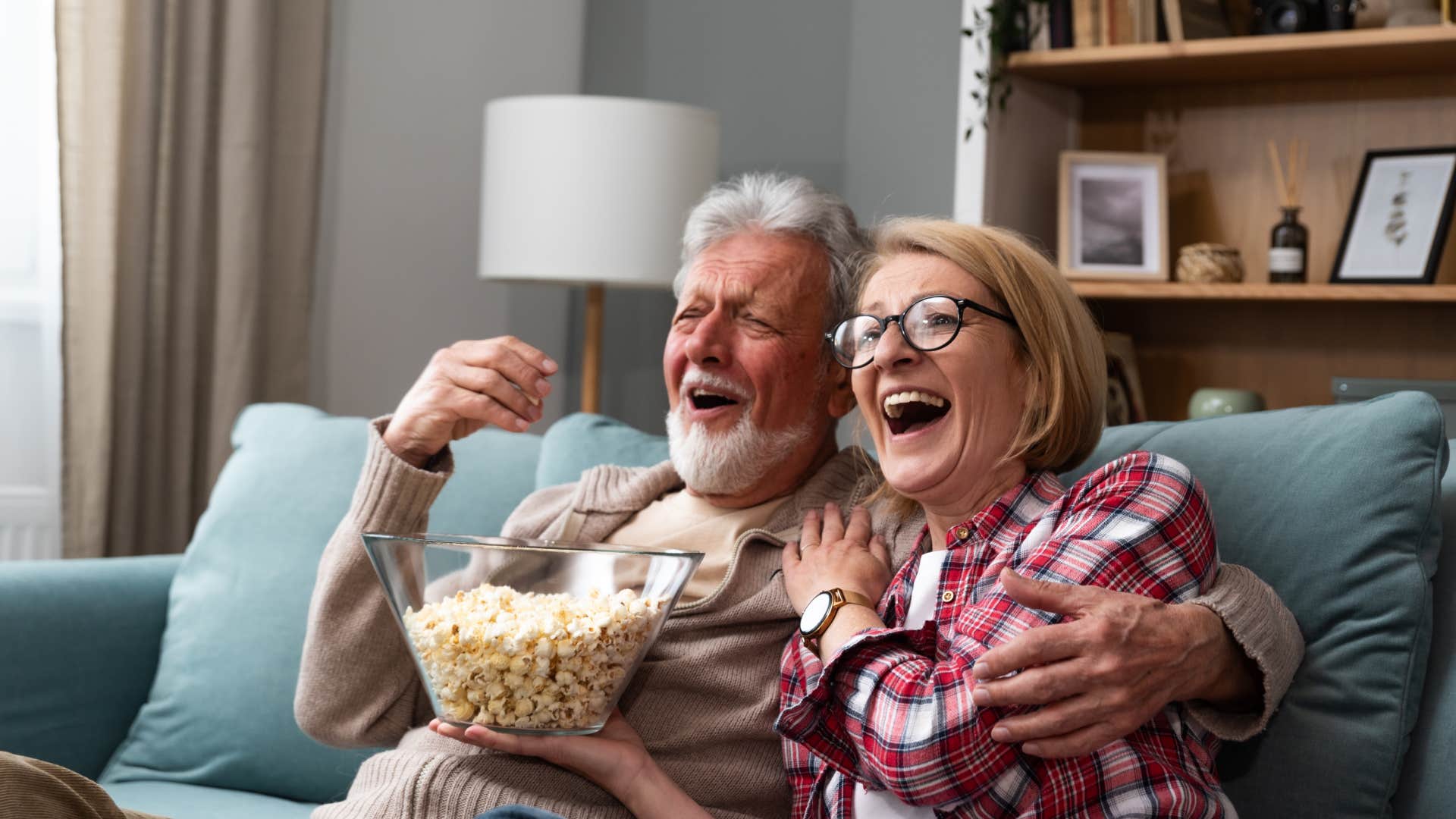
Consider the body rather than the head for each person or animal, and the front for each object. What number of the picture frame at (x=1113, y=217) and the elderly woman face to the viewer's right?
0

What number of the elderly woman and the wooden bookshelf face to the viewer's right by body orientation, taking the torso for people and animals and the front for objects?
0

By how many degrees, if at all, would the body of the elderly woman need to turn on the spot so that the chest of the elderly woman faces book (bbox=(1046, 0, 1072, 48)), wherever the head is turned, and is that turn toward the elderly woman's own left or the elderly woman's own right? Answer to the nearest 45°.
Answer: approximately 135° to the elderly woman's own right

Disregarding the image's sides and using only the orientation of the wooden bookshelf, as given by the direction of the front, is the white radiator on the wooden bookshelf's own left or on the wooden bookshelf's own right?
on the wooden bookshelf's own right

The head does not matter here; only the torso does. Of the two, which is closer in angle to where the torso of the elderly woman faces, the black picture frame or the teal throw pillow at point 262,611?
the teal throw pillow

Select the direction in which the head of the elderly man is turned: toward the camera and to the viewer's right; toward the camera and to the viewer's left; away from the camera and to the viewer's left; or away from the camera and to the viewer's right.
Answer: toward the camera and to the viewer's left

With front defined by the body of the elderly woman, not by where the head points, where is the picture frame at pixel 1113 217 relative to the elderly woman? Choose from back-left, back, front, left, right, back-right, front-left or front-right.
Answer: back-right

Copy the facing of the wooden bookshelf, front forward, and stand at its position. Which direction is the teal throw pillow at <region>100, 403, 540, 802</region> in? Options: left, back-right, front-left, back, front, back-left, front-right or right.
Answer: front-right

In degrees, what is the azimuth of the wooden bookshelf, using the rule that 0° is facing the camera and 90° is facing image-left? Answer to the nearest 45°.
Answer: approximately 0°
